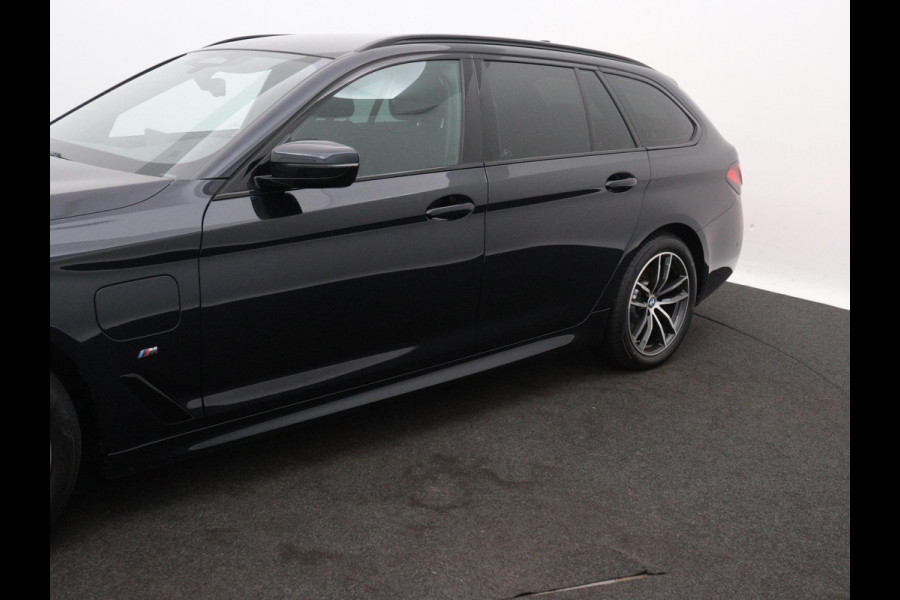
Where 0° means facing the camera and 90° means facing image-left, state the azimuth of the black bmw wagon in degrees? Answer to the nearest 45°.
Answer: approximately 45°
